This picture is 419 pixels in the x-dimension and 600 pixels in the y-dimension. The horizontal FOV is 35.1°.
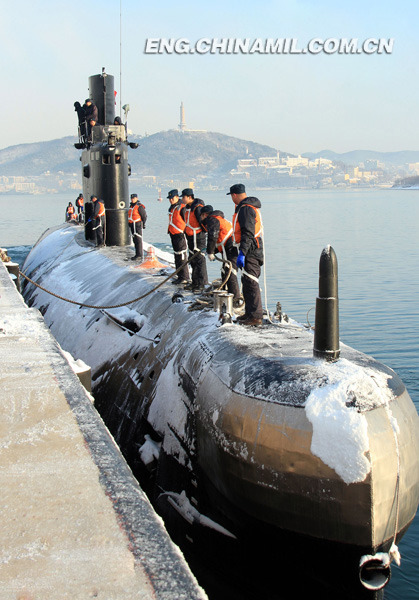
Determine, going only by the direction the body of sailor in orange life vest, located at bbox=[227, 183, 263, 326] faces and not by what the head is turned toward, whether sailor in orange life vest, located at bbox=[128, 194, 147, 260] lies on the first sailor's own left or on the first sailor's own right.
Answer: on the first sailor's own right

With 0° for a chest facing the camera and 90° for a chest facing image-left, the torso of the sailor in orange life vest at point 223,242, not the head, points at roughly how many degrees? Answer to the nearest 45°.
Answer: approximately 90°

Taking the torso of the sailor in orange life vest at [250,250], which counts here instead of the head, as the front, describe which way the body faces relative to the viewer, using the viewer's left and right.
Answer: facing to the left of the viewer

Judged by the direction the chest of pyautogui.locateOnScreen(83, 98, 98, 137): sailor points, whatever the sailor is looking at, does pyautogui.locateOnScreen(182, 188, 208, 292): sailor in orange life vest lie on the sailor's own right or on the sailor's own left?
on the sailor's own left

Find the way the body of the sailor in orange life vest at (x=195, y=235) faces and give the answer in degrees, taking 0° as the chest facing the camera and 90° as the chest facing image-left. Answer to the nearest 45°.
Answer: approximately 45°

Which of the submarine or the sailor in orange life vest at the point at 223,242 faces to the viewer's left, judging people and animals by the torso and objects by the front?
the sailor in orange life vest

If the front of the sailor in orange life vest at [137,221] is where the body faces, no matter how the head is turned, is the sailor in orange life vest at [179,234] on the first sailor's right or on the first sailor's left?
on the first sailor's left

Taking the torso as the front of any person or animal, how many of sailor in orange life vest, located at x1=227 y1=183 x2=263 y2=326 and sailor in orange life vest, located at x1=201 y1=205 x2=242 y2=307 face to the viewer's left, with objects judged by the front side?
2

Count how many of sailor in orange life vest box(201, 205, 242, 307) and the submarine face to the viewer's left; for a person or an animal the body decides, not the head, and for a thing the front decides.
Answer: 1
